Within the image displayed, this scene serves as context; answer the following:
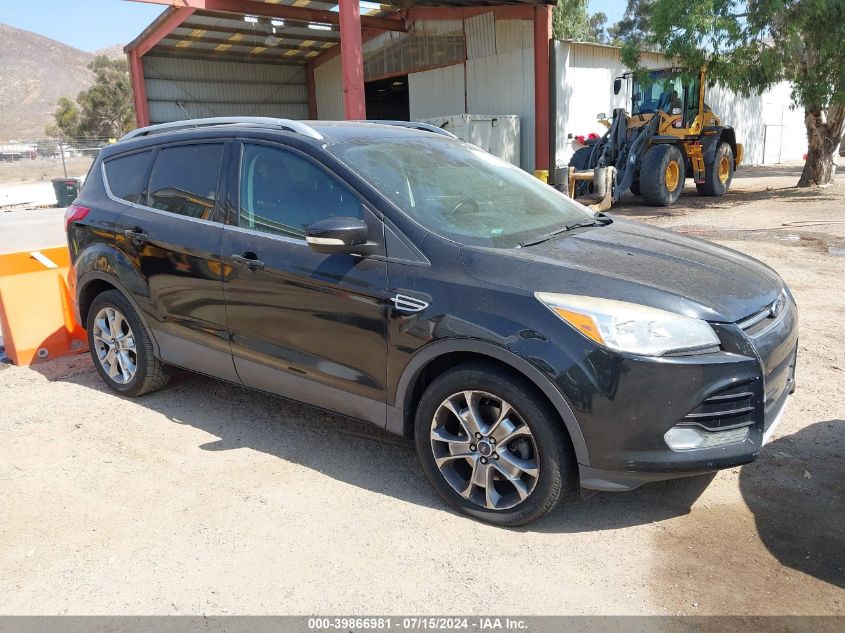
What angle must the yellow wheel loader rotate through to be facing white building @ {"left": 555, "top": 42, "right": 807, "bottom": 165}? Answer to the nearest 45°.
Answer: approximately 135° to its right

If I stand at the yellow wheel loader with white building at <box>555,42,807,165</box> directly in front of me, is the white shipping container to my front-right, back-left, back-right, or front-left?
front-left

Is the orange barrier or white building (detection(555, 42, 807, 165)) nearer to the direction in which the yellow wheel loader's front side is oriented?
the orange barrier

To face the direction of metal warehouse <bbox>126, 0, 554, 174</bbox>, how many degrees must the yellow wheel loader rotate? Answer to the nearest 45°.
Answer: approximately 90° to its right

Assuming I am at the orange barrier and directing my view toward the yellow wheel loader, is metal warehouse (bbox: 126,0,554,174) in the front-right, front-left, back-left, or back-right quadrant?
front-left

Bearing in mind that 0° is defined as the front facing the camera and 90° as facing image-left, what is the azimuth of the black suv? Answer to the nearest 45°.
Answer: approximately 315°

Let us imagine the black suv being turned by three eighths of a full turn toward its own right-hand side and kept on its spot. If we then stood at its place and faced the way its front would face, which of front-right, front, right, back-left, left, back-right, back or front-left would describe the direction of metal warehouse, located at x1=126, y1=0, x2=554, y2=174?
right

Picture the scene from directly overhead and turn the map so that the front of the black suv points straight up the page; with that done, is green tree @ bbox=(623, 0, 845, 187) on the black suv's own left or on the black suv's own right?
on the black suv's own left

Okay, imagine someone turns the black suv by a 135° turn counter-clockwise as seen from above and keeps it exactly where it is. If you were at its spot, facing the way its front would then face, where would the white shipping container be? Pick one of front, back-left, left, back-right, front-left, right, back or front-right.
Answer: front

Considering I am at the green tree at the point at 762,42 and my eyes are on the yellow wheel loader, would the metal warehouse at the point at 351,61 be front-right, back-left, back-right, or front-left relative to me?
front-right

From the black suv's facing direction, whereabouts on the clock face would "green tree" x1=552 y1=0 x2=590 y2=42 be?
The green tree is roughly at 8 o'clock from the black suv.

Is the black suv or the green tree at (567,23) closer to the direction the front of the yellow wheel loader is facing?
the black suv

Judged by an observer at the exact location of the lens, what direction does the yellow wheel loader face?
facing the viewer and to the left of the viewer

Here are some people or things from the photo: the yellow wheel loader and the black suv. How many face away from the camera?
0

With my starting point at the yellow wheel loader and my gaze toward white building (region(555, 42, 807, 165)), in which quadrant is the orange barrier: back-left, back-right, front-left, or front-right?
back-left
